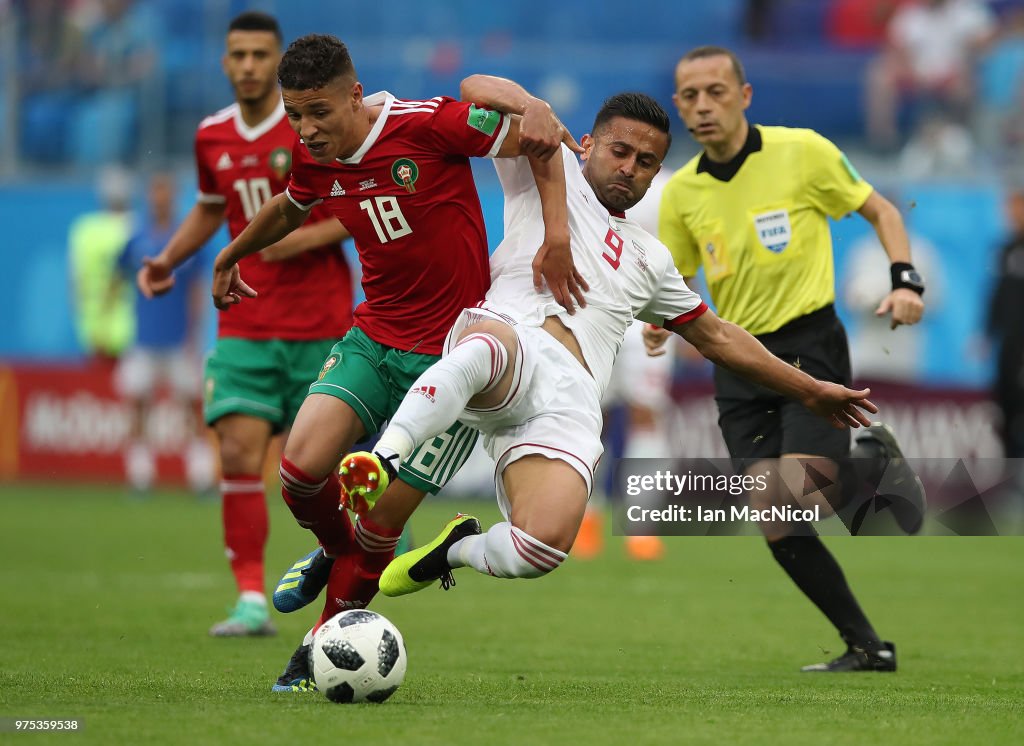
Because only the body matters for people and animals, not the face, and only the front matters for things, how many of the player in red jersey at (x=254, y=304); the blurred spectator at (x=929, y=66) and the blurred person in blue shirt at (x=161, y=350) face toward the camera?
3

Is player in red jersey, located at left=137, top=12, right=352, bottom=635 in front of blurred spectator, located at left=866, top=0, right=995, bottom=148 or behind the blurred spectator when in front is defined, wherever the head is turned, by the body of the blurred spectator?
in front

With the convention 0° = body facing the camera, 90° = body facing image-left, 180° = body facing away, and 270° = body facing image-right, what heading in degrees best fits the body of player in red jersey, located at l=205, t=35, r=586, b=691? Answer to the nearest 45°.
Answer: approximately 45°

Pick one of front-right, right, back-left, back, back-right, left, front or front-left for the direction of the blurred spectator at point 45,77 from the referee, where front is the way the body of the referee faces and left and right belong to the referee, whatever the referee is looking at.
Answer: right

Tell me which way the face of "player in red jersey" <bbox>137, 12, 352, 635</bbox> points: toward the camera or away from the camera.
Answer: toward the camera

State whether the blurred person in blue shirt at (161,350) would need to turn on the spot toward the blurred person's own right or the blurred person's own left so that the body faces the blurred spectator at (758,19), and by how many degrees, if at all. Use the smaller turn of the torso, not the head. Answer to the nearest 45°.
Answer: approximately 90° to the blurred person's own left

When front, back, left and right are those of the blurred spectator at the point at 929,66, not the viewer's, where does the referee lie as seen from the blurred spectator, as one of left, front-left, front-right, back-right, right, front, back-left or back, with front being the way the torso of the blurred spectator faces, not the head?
front

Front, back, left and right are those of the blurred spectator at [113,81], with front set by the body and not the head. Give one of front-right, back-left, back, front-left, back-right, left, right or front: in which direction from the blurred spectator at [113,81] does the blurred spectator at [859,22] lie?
left

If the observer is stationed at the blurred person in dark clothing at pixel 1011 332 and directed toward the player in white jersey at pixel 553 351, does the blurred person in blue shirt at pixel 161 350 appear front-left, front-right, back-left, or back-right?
front-right

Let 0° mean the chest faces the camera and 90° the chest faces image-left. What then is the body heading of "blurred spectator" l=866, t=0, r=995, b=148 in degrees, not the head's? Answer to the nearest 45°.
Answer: approximately 0°

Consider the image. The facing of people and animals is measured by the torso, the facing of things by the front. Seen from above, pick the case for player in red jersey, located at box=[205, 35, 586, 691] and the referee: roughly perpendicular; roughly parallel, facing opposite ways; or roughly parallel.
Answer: roughly parallel

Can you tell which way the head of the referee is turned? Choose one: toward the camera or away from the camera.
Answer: toward the camera

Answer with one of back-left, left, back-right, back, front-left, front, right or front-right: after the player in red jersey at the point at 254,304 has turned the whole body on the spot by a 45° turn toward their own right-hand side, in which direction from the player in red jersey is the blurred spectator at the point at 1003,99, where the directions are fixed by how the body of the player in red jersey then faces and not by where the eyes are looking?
back

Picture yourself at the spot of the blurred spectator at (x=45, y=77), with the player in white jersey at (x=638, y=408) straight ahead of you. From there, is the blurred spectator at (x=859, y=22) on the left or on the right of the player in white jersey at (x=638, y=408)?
left

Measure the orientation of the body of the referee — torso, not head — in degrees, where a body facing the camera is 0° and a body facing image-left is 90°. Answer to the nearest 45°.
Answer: approximately 45°

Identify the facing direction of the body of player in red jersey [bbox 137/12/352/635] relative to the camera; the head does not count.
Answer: toward the camera
